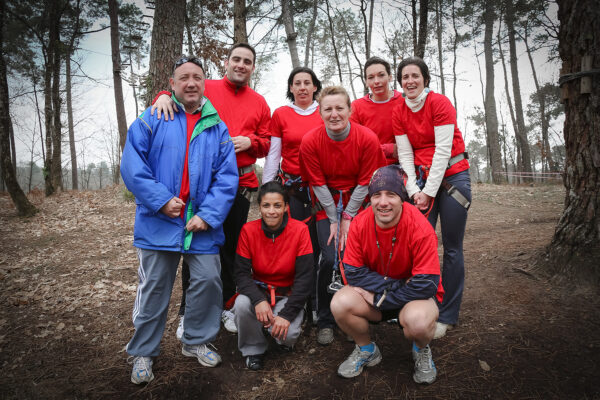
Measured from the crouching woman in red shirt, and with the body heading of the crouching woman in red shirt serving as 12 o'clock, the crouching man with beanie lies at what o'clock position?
The crouching man with beanie is roughly at 10 o'clock from the crouching woman in red shirt.

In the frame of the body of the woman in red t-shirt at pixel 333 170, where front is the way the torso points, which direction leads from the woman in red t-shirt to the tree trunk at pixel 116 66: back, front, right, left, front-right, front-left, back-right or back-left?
back-right

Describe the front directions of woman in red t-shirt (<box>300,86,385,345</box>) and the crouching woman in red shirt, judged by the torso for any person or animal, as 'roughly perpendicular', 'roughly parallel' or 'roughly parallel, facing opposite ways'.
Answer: roughly parallel

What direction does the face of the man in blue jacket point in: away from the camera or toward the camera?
toward the camera

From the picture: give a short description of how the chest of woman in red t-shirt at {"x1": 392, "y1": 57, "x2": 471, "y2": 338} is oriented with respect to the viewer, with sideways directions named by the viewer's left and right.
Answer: facing the viewer and to the left of the viewer

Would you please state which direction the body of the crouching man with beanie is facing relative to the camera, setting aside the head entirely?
toward the camera

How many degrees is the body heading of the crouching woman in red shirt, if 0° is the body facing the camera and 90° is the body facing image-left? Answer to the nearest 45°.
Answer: approximately 0°

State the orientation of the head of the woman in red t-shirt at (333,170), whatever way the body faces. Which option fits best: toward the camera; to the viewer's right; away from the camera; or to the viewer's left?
toward the camera

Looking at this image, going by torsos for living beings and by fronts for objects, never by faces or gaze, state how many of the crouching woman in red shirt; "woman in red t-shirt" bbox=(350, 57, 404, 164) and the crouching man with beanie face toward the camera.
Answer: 3

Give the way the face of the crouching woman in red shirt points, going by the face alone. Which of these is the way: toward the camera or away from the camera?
toward the camera

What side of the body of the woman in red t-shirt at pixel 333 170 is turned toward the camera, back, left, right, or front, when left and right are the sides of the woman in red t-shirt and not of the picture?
front

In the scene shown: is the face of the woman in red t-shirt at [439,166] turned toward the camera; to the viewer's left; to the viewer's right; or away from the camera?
toward the camera

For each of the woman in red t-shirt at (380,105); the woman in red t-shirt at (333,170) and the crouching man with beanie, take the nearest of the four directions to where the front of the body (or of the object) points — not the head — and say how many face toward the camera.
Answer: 3

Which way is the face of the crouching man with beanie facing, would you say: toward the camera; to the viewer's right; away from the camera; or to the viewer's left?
toward the camera

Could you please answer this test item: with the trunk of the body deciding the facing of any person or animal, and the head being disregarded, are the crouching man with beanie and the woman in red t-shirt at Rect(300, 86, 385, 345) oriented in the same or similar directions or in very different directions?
same or similar directions
